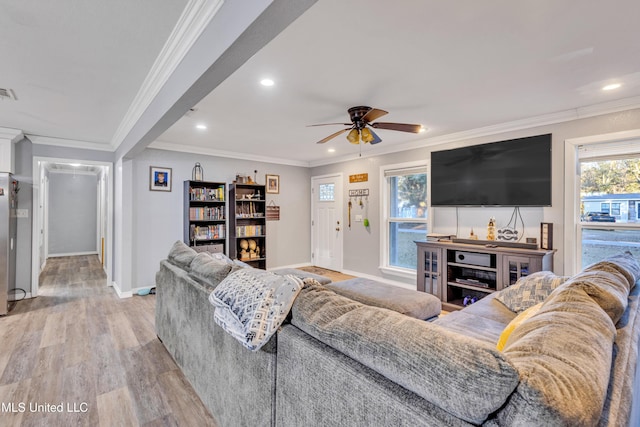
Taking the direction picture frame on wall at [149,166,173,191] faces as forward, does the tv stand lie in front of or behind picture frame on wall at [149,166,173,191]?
in front

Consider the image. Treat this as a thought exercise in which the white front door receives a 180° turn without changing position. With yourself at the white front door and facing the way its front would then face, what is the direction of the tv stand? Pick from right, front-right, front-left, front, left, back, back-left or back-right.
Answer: right

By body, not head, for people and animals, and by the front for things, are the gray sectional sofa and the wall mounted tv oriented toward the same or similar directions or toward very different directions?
very different directions

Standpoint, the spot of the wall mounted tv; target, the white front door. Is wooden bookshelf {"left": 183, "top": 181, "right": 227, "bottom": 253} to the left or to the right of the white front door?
left

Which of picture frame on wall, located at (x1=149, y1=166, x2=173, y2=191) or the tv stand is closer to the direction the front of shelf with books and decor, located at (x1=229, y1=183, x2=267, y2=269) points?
the tv stand

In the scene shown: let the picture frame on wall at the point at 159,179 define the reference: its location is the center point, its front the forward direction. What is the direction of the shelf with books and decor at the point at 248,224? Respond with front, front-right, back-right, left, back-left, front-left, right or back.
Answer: front-left

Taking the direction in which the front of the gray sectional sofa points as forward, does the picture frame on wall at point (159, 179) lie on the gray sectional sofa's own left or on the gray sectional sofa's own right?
on the gray sectional sofa's own left

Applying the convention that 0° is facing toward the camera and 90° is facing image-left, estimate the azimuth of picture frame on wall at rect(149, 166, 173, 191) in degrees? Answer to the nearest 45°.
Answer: approximately 315°

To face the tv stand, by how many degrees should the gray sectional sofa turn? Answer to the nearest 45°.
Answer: approximately 45° to its left

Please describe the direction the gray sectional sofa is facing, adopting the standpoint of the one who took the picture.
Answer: facing away from the viewer and to the right of the viewer
